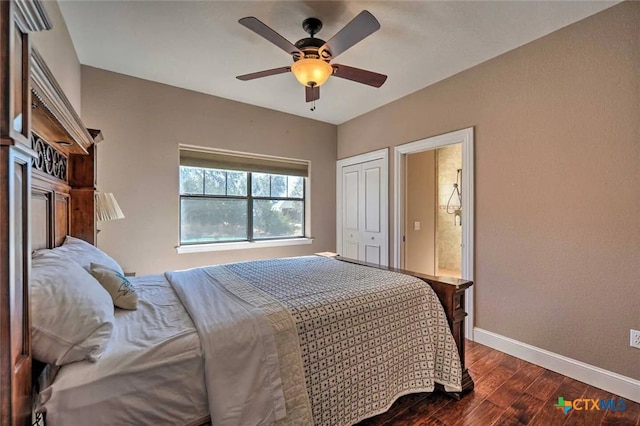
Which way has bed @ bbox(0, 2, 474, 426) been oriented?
to the viewer's right

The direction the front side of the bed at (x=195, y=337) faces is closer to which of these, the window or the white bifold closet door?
the white bifold closet door

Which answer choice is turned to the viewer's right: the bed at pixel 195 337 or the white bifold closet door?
the bed

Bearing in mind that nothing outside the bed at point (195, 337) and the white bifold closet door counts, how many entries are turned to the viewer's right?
1

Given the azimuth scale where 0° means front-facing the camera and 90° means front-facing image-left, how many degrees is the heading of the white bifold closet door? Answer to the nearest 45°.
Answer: approximately 45°

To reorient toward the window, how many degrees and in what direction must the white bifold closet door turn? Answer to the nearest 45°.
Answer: approximately 45° to its right

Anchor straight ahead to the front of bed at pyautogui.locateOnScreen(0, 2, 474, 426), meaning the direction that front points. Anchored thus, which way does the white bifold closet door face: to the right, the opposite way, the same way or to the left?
the opposite way

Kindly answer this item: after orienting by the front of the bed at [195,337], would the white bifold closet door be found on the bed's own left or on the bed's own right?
on the bed's own left

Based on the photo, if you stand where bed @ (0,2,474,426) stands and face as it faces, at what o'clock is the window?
The window is roughly at 9 o'clock from the bed.

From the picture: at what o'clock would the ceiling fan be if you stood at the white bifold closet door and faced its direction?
The ceiling fan is roughly at 11 o'clock from the white bifold closet door.
